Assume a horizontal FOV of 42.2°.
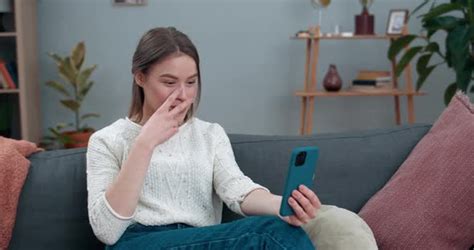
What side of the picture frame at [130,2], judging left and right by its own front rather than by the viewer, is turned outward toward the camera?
front

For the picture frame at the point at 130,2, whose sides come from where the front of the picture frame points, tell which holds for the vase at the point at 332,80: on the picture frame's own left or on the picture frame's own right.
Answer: on the picture frame's own left

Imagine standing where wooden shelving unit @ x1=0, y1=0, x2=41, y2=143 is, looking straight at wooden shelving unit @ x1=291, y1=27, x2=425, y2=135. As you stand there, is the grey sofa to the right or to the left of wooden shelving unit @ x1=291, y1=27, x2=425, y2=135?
right

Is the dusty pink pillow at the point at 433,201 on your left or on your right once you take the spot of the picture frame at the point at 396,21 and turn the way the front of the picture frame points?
on your left

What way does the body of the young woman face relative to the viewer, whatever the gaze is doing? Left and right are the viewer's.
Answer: facing the viewer and to the right of the viewer

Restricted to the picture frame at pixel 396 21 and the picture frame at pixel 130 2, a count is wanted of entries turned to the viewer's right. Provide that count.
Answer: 0

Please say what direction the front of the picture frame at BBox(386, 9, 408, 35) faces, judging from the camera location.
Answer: facing the viewer and to the left of the viewer

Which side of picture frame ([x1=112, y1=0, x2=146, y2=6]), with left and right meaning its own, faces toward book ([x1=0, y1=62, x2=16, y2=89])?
right

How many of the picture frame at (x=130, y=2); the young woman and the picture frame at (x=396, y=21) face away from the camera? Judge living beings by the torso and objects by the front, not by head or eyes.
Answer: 0

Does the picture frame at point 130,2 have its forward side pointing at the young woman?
yes

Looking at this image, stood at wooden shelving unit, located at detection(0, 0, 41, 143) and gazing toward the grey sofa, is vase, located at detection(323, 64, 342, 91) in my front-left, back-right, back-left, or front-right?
front-left

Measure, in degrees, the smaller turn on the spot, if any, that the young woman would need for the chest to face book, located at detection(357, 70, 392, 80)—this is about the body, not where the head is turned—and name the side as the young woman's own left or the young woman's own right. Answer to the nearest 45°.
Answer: approximately 90° to the young woman's own left

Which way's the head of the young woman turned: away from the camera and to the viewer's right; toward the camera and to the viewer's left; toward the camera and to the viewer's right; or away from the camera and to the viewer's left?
toward the camera and to the viewer's right
